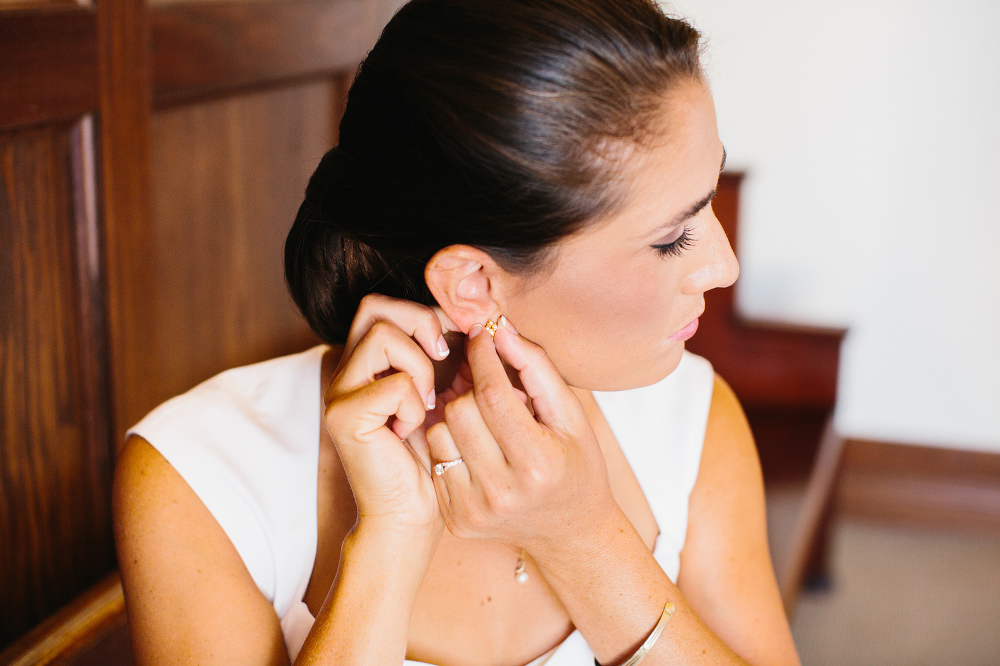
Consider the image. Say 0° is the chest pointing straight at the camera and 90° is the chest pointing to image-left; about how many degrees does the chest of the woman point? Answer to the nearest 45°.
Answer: approximately 315°

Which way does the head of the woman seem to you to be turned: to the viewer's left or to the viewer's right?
to the viewer's right
